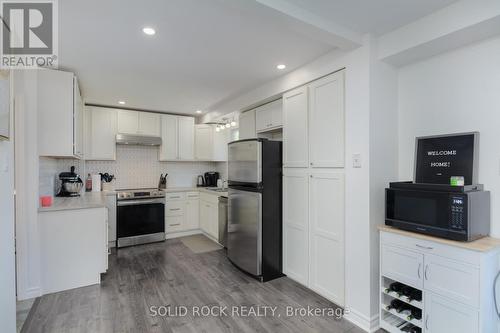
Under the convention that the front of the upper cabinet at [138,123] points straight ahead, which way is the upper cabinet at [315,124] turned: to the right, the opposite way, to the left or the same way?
to the right

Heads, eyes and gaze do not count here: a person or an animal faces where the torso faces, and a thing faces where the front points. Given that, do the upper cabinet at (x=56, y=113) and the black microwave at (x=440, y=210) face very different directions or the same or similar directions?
very different directions

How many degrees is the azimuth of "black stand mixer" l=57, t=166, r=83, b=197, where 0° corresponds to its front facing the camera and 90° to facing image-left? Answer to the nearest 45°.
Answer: approximately 315°

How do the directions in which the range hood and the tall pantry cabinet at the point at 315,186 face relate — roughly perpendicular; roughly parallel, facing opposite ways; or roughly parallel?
roughly perpendicular

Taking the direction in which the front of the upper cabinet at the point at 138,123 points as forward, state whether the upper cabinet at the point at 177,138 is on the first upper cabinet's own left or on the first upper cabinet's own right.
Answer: on the first upper cabinet's own left

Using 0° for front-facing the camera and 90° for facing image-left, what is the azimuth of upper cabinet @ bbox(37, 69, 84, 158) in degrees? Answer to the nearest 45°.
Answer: approximately 270°

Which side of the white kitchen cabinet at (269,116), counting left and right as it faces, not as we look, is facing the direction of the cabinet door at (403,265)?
left

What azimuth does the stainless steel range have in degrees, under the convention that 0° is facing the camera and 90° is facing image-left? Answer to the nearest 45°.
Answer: approximately 0°

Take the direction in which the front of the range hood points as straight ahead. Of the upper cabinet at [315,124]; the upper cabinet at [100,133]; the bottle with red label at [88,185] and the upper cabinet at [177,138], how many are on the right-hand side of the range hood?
2

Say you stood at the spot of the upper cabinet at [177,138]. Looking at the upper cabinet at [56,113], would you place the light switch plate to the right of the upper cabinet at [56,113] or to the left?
left

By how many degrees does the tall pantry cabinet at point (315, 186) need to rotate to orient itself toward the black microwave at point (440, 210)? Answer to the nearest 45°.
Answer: approximately 90° to its left

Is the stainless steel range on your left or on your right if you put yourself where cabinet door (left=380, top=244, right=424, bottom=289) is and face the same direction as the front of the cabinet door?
on your right
